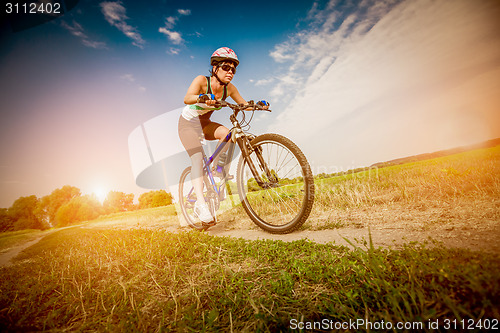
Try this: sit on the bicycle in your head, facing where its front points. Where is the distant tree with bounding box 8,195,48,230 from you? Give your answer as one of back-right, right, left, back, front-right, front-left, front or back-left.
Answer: back

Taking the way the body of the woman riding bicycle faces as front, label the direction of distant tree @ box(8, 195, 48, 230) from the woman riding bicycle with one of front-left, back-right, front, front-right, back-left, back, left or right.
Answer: back

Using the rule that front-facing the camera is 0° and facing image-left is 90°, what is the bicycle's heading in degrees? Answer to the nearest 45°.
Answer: approximately 315°

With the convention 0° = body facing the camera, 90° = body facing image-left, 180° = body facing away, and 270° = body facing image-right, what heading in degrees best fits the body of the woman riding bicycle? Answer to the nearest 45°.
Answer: approximately 315°

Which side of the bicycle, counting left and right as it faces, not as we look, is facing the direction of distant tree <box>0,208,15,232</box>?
back

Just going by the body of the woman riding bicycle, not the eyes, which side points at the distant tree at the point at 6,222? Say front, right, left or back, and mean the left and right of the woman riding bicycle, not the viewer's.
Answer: back
